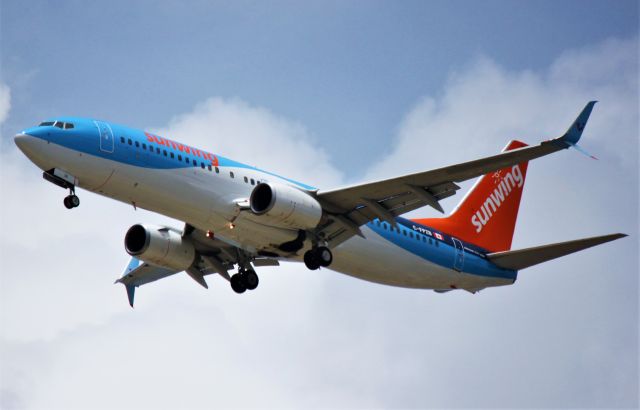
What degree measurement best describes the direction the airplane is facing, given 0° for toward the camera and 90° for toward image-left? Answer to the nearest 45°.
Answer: approximately 45°
